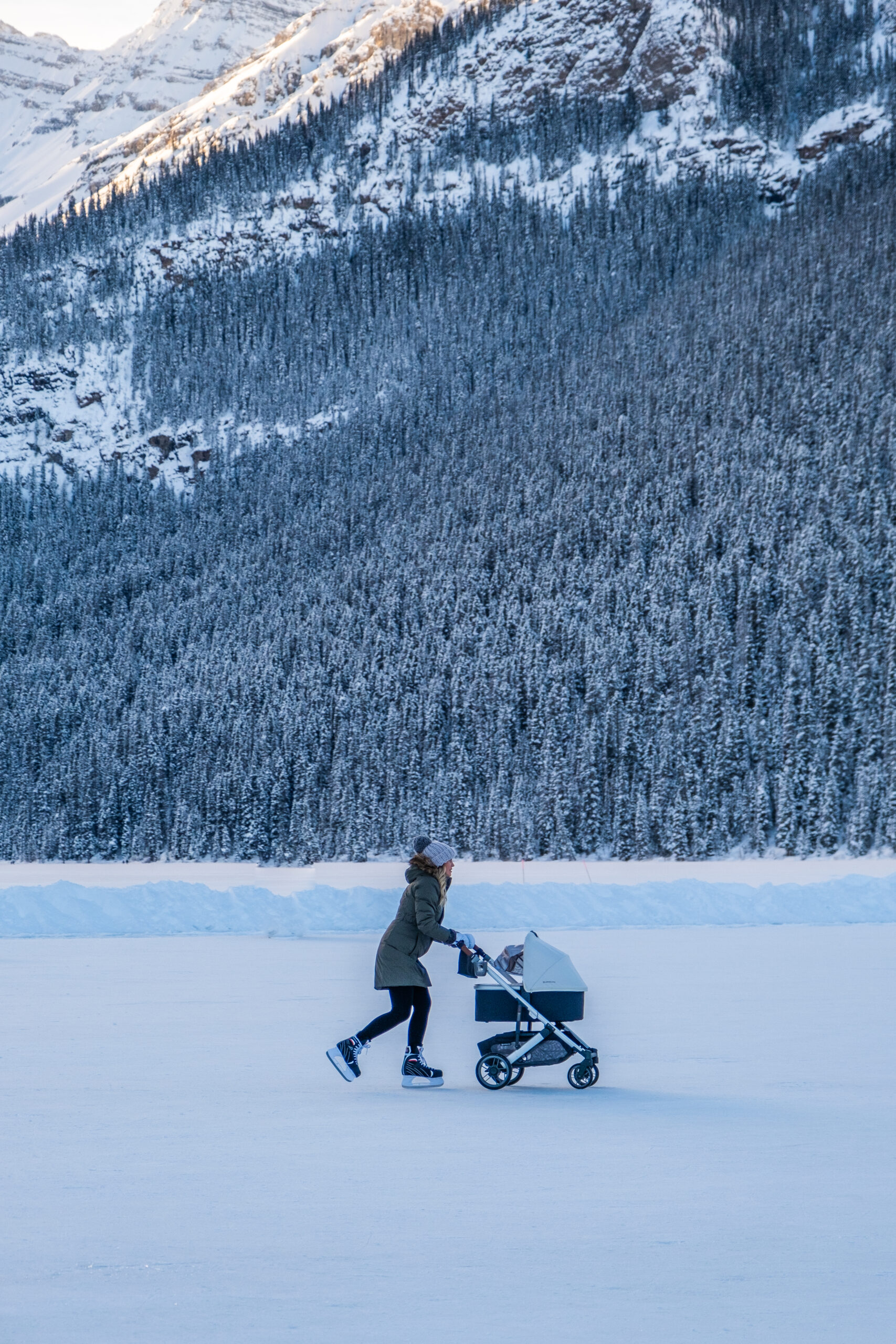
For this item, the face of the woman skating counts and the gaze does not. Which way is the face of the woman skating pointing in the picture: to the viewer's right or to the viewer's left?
to the viewer's right

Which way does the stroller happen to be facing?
to the viewer's right

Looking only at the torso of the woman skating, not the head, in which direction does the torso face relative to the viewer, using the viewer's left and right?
facing to the right of the viewer

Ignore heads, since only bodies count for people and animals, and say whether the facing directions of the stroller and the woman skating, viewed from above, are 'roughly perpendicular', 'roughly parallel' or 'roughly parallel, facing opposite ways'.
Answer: roughly parallel

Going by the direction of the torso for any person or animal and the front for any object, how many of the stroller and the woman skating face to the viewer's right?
2

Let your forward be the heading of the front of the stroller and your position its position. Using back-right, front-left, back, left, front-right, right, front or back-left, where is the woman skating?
back

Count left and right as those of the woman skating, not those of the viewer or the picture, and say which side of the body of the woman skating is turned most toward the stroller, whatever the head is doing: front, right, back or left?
front
